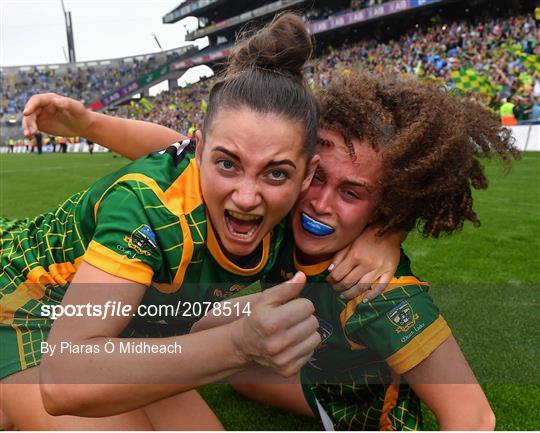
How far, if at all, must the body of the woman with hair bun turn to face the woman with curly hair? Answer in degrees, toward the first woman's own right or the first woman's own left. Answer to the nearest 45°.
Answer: approximately 45° to the first woman's own left

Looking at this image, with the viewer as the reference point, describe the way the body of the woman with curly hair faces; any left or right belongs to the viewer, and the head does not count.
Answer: facing the viewer and to the left of the viewer

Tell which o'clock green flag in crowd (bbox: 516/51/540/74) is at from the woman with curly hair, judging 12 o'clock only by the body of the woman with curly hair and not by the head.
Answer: The green flag in crowd is roughly at 5 o'clock from the woman with curly hair.

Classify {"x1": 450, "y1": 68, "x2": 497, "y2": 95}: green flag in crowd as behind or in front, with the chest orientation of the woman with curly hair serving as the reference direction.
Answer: behind

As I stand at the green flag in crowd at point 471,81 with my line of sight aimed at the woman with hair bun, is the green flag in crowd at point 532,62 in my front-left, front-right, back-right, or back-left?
back-left

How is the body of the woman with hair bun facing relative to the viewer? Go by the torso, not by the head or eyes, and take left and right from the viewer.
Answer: facing the viewer and to the right of the viewer

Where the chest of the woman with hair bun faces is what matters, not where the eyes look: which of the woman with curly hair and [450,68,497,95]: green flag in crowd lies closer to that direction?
the woman with curly hair

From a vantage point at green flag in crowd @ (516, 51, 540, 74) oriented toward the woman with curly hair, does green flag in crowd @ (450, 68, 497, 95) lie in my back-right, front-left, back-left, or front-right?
front-right

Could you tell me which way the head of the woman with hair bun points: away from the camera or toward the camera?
toward the camera

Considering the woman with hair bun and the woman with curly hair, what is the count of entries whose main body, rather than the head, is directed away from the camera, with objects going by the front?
0

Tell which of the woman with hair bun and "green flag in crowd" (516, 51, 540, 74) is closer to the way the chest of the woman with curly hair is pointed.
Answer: the woman with hair bun
